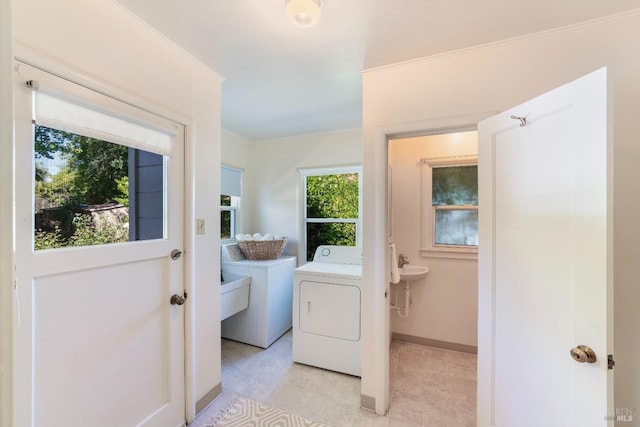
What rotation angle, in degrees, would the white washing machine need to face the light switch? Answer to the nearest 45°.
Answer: approximately 90° to its right

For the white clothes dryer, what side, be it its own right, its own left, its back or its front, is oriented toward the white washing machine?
right

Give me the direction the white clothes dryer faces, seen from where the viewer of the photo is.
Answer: facing the viewer and to the left of the viewer

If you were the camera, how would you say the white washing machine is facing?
facing the viewer and to the right of the viewer

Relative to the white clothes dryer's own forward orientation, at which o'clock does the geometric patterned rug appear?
The geometric patterned rug is roughly at 12 o'clock from the white clothes dryer.

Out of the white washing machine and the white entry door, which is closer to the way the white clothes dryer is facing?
the white entry door

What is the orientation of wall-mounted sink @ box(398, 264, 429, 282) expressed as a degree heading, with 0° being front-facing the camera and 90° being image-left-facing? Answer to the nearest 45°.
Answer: approximately 270°

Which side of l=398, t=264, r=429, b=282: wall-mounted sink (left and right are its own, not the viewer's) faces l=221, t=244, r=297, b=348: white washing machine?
back

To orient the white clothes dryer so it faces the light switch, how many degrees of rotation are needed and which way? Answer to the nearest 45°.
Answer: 0° — it already faces it

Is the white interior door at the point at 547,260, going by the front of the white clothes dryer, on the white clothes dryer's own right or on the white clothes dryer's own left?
on the white clothes dryer's own left

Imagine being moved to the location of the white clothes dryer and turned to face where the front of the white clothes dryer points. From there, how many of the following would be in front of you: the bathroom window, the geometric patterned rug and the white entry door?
2

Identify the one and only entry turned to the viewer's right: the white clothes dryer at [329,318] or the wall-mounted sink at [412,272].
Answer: the wall-mounted sink

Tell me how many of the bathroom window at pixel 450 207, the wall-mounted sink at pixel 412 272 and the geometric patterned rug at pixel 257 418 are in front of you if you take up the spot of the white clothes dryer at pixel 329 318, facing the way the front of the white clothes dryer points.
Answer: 1
